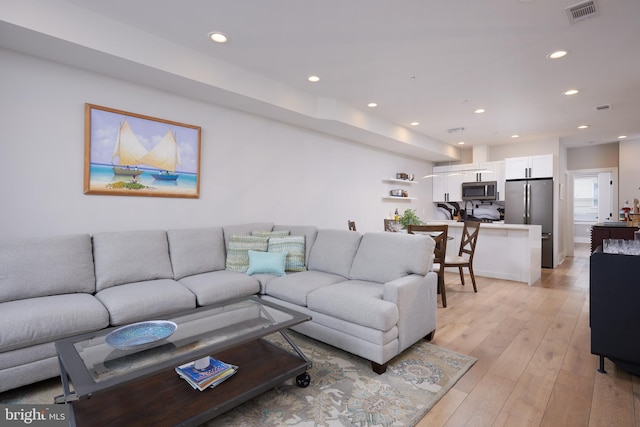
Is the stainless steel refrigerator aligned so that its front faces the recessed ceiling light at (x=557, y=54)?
yes

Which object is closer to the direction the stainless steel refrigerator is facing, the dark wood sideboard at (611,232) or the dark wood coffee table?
the dark wood coffee table

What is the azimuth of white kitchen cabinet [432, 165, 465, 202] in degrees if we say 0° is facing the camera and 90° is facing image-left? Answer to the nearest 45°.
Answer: approximately 0°

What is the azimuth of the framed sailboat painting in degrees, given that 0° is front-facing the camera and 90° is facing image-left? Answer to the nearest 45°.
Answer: approximately 315°

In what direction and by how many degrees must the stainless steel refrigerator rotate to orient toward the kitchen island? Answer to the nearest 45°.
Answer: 0° — it already faces it

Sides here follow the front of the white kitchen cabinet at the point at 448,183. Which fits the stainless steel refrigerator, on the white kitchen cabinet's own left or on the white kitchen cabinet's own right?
on the white kitchen cabinet's own left

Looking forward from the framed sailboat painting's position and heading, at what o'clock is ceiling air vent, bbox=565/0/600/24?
The ceiling air vent is roughly at 12 o'clock from the framed sailboat painting.

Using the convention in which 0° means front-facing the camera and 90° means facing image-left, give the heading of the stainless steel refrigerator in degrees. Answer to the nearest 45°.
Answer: approximately 0°

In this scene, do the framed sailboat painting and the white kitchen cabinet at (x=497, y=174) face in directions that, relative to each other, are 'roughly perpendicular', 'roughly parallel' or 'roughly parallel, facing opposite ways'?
roughly perpendicular

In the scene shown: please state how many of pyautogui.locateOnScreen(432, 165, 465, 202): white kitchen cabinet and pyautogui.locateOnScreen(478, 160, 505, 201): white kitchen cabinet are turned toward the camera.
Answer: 2
